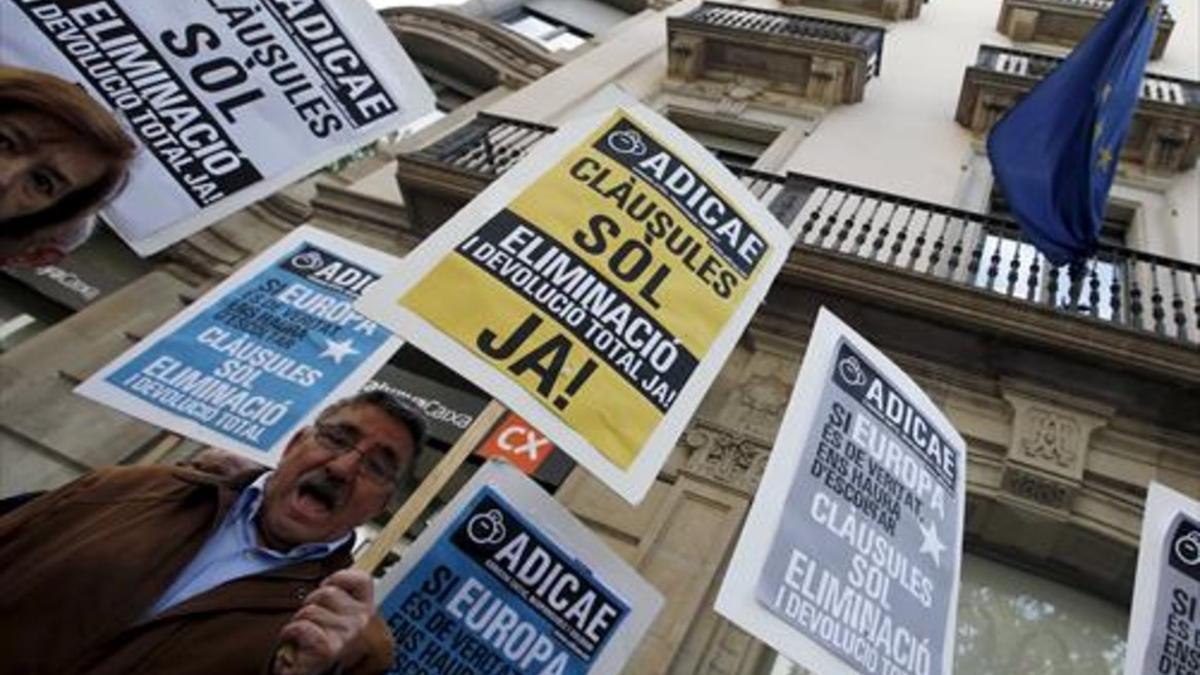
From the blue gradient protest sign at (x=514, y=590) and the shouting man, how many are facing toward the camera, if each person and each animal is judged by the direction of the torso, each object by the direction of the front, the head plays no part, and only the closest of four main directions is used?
2

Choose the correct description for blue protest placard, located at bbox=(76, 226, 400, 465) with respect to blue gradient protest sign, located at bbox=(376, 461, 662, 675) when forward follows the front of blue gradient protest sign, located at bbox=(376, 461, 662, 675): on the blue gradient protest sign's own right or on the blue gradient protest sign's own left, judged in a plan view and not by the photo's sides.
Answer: on the blue gradient protest sign's own right

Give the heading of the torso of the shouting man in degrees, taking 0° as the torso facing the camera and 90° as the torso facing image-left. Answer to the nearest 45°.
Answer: approximately 0°

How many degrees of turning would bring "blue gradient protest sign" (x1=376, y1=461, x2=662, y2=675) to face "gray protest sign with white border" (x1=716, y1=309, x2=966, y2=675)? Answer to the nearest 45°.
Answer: approximately 90° to its left

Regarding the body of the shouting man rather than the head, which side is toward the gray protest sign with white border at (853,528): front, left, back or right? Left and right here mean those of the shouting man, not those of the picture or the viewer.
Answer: left

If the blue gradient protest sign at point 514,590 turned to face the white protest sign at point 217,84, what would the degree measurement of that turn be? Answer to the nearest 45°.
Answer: approximately 90° to its right
